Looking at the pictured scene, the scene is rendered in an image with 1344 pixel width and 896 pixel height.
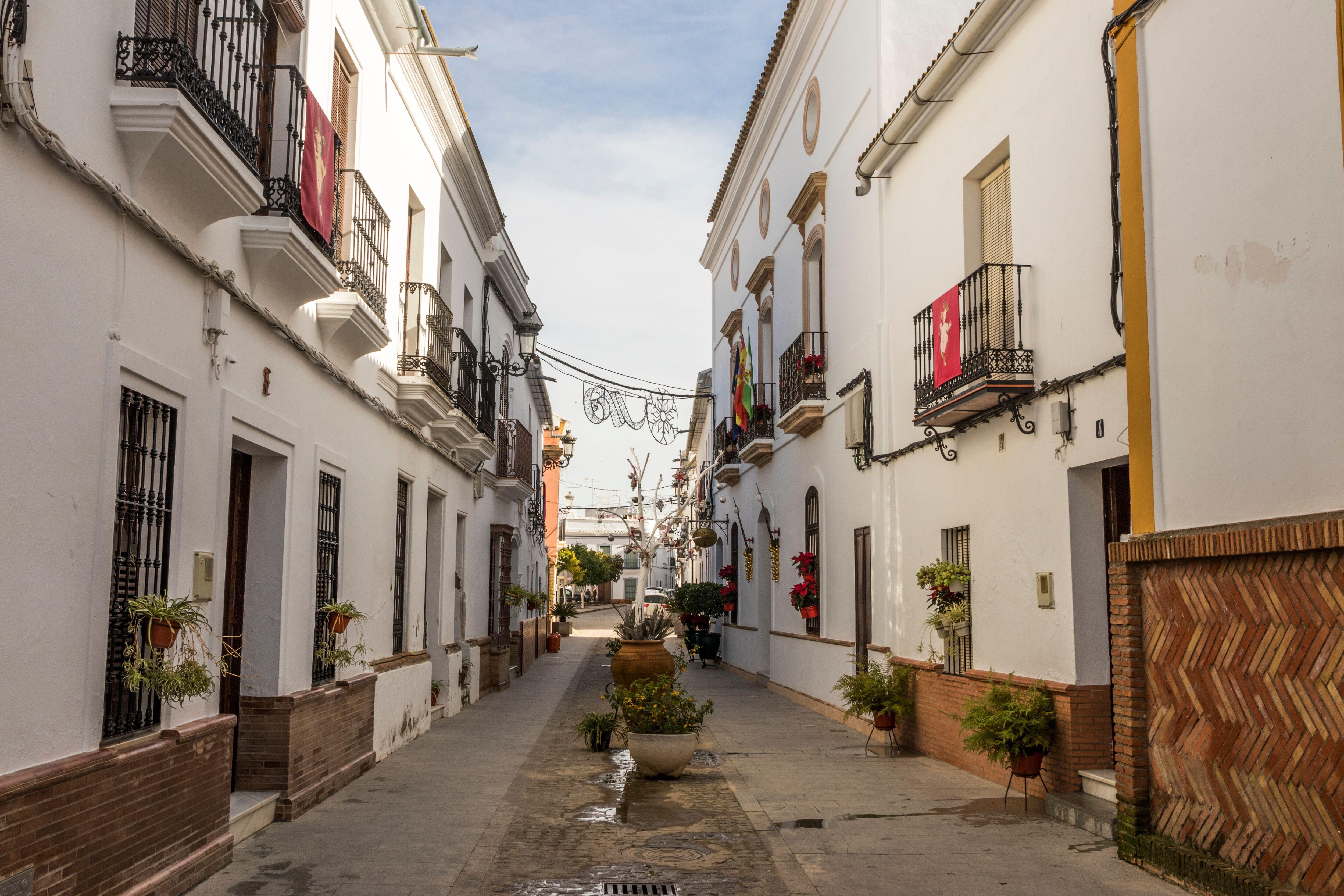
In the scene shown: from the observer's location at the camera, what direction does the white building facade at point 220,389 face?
facing the viewer and to the right of the viewer

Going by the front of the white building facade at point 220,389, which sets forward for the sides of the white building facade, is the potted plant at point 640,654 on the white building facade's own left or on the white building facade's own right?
on the white building facade's own left

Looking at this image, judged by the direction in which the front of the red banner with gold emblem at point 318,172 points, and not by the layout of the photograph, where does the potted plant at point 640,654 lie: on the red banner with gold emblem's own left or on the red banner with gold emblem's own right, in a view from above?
on the red banner with gold emblem's own left

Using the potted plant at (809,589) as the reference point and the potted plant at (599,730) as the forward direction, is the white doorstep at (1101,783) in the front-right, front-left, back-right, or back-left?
front-left

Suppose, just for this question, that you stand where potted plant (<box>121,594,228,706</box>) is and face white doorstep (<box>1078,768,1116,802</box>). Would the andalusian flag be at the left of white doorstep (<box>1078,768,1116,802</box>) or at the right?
left

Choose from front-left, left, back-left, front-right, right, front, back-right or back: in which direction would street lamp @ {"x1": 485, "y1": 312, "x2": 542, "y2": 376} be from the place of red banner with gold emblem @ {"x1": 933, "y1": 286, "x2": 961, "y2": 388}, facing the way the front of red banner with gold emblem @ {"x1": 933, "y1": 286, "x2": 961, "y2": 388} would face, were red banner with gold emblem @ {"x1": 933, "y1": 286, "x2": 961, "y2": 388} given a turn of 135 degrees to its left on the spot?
back-left

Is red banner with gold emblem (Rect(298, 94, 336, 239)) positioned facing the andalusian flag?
no

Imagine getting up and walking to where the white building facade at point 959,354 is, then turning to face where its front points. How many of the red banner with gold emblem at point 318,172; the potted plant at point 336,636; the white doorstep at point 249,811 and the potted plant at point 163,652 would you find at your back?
0

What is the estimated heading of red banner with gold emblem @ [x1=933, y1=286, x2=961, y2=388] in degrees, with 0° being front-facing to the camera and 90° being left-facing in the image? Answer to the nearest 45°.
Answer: approximately 45°

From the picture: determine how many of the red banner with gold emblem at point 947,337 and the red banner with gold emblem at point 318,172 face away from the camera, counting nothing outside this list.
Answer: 0

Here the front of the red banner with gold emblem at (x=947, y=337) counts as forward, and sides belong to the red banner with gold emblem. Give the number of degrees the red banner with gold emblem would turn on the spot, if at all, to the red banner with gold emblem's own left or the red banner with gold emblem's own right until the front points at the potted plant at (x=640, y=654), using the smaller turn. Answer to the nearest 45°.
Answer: approximately 90° to the red banner with gold emblem's own right

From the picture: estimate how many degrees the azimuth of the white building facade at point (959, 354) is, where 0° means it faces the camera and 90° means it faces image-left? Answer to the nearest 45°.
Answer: approximately 45°

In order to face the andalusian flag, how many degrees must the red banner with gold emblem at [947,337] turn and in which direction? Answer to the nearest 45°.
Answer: approximately 135° to its right

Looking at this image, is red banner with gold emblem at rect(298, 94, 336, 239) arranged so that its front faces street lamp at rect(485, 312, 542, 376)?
no
